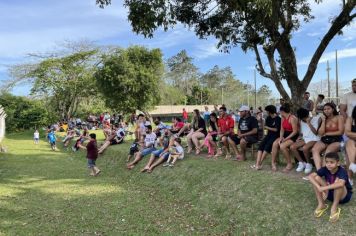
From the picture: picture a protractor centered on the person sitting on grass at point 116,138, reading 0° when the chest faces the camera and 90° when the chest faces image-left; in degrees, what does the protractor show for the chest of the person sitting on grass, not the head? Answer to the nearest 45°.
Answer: approximately 45°

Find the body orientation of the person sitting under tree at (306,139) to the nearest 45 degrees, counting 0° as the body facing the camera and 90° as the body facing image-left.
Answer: approximately 45°

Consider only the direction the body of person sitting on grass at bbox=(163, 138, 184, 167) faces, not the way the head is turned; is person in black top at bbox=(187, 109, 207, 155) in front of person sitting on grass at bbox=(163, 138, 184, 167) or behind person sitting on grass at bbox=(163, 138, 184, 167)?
behind

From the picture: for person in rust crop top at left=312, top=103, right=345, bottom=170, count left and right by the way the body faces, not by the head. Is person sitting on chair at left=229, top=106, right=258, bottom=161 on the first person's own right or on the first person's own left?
on the first person's own right
